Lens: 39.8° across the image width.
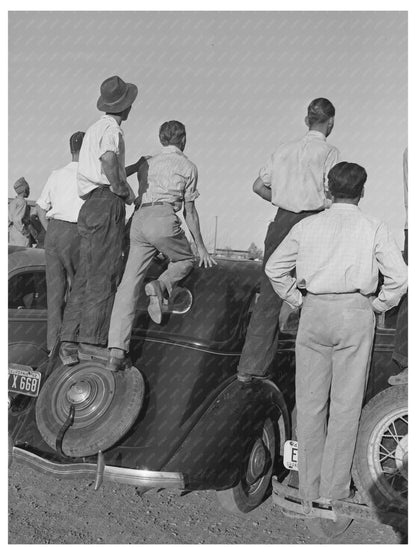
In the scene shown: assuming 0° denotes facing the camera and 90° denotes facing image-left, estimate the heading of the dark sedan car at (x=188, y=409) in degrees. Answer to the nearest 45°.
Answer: approximately 225°

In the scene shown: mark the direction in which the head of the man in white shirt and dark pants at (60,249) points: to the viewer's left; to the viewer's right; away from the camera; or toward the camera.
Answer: away from the camera

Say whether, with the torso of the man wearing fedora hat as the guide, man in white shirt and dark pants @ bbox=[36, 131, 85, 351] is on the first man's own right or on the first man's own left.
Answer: on the first man's own left

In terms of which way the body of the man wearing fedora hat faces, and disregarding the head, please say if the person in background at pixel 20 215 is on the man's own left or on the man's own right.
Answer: on the man's own left

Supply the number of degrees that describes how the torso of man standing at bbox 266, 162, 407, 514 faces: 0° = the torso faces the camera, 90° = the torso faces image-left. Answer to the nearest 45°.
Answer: approximately 180°

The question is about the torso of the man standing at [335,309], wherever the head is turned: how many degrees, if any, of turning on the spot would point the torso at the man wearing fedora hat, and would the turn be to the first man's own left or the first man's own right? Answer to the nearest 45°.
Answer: approximately 90° to the first man's own left

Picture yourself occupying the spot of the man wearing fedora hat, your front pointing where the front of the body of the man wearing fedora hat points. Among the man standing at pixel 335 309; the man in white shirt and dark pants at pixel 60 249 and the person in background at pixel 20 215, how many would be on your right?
1

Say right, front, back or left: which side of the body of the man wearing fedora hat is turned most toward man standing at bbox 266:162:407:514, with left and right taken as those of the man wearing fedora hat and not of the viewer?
right

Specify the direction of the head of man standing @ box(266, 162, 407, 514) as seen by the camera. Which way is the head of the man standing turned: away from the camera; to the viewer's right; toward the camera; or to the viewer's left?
away from the camera

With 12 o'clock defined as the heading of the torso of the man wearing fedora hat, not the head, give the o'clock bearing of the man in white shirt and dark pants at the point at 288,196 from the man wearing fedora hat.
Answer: The man in white shirt and dark pants is roughly at 2 o'clock from the man wearing fedora hat.

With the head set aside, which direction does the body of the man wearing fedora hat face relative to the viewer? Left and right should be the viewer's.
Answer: facing away from the viewer and to the right of the viewer
